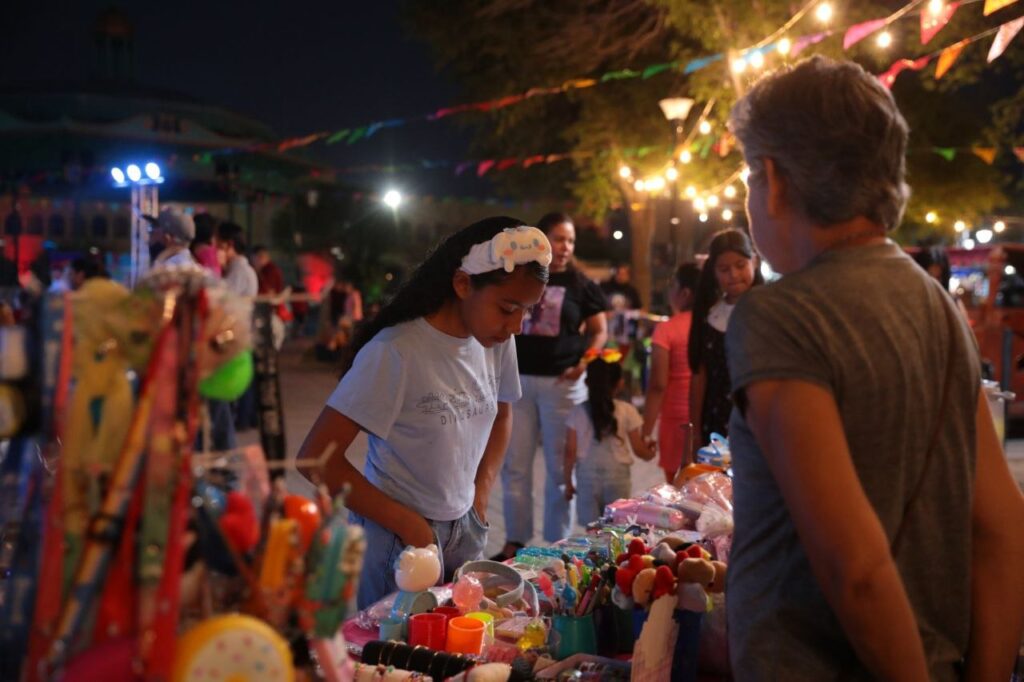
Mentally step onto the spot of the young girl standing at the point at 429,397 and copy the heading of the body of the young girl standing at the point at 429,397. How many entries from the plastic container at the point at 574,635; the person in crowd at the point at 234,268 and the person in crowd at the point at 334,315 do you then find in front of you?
1

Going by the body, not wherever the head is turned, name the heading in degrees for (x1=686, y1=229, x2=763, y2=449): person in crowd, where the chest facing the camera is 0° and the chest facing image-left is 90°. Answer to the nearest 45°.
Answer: approximately 315°

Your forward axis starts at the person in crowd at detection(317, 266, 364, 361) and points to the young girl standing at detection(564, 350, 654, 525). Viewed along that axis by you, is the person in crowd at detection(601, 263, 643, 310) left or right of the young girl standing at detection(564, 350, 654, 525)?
left

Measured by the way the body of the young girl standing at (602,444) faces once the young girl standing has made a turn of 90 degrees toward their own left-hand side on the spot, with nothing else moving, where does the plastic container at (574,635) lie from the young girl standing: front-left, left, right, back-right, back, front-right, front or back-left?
left

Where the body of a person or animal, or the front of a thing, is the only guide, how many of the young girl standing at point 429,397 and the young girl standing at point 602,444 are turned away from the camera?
1

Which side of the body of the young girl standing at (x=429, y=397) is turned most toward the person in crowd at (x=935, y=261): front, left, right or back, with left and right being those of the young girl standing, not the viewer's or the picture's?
left

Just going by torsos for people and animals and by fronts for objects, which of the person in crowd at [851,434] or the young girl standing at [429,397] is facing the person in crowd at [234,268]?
the person in crowd at [851,434]

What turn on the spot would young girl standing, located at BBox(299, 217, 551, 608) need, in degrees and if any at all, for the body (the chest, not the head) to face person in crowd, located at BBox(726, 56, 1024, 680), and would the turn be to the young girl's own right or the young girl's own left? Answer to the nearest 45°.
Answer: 0° — they already face them

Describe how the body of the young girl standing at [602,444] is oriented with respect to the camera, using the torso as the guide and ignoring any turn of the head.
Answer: away from the camera

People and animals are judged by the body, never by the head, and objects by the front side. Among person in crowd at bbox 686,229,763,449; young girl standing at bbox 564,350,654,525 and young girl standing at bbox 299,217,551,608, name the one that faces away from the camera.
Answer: young girl standing at bbox 564,350,654,525

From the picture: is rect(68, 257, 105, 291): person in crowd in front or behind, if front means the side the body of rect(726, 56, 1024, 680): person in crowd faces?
in front

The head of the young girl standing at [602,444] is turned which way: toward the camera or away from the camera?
away from the camera

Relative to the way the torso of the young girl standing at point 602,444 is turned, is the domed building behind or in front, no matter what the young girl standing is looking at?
in front

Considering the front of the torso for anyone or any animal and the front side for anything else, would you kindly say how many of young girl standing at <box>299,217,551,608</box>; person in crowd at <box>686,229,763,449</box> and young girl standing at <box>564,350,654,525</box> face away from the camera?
1

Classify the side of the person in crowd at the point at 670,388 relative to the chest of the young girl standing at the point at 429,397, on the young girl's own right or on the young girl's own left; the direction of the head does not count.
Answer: on the young girl's own left
